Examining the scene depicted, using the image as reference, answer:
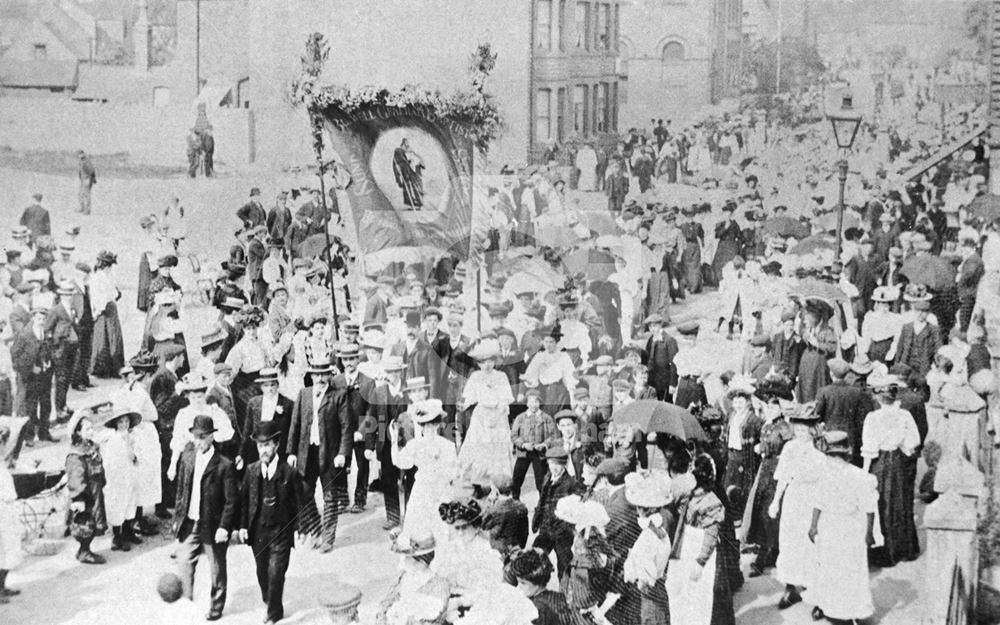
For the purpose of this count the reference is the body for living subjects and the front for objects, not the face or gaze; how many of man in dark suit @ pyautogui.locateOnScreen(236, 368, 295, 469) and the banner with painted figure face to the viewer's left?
0

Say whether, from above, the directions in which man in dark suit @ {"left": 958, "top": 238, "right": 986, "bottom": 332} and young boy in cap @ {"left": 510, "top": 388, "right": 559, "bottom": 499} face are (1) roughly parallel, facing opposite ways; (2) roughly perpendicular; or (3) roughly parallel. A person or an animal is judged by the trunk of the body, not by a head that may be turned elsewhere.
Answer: roughly perpendicular

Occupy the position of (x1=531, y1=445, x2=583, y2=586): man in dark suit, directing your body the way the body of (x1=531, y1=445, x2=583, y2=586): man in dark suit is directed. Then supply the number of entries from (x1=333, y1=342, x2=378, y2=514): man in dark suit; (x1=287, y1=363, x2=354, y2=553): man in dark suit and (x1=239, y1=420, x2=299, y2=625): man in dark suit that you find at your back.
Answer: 0

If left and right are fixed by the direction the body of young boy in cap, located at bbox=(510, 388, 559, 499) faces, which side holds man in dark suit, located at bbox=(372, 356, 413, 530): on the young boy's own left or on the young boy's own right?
on the young boy's own right

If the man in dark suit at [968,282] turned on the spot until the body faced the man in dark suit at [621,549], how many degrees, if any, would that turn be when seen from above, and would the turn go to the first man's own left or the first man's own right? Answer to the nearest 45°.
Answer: approximately 45° to the first man's own left

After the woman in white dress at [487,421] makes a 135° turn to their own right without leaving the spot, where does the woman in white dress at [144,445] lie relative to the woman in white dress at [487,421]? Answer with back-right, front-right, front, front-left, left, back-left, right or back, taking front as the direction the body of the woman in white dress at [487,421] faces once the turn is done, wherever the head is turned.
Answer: front-left

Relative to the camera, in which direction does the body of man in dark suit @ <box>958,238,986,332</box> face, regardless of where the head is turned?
to the viewer's left

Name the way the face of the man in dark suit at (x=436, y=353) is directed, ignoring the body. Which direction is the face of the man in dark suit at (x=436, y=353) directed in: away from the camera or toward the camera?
toward the camera

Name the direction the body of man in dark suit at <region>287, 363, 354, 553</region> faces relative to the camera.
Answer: toward the camera

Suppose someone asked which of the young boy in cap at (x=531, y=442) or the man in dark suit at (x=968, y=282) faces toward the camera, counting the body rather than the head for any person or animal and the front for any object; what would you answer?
the young boy in cap

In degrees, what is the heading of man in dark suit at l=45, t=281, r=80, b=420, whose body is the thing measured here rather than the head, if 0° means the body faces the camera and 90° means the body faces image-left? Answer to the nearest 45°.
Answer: approximately 315°

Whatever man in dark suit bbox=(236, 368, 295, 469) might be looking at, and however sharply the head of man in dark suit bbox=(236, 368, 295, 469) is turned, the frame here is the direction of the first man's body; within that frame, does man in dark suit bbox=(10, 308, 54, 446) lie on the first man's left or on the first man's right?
on the first man's right

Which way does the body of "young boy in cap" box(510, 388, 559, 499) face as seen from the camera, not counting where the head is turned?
toward the camera
